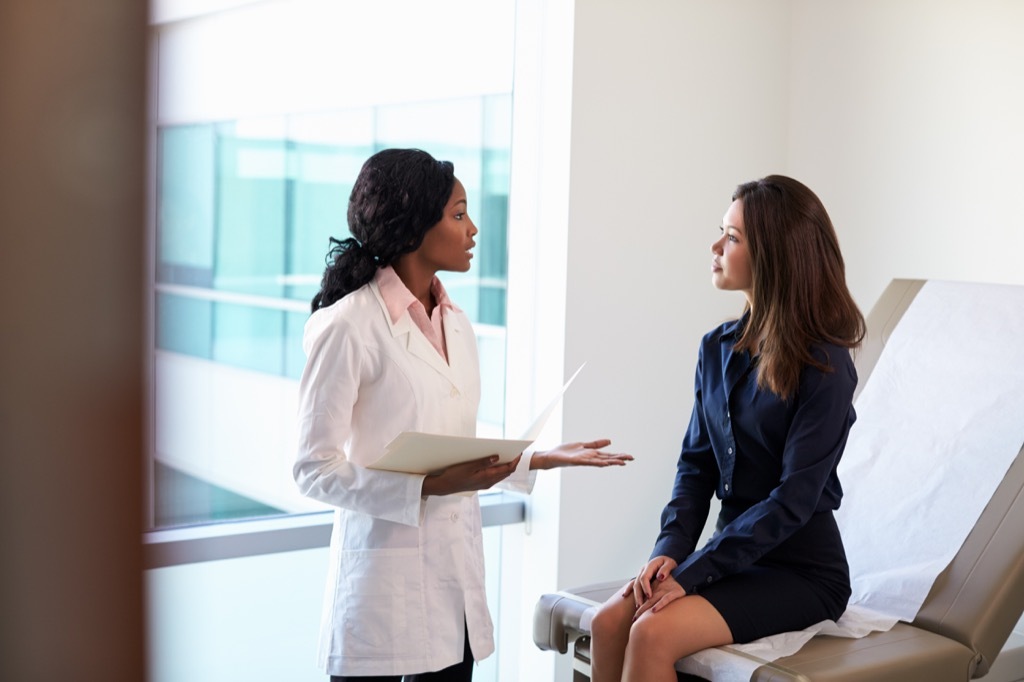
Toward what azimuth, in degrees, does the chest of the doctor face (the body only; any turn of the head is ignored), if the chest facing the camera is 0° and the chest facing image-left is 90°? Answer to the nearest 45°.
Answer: approximately 315°

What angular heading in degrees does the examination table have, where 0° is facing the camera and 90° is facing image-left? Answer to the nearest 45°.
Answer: approximately 45°

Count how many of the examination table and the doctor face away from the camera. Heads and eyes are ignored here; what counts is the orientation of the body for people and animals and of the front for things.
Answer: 0

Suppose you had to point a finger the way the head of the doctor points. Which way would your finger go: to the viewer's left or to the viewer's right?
to the viewer's right

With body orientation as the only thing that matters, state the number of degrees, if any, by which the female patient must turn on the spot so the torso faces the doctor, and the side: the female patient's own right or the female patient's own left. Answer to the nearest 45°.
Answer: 0° — they already face them

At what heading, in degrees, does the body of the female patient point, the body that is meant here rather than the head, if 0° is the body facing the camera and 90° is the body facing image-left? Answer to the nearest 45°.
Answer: approximately 45°

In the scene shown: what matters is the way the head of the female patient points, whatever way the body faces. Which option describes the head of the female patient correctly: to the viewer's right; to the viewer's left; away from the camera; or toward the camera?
to the viewer's left

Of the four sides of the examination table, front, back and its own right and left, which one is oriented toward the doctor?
front

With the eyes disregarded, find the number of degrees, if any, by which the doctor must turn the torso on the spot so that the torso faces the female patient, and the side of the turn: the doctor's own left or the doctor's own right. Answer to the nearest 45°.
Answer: approximately 45° to the doctor's own left
